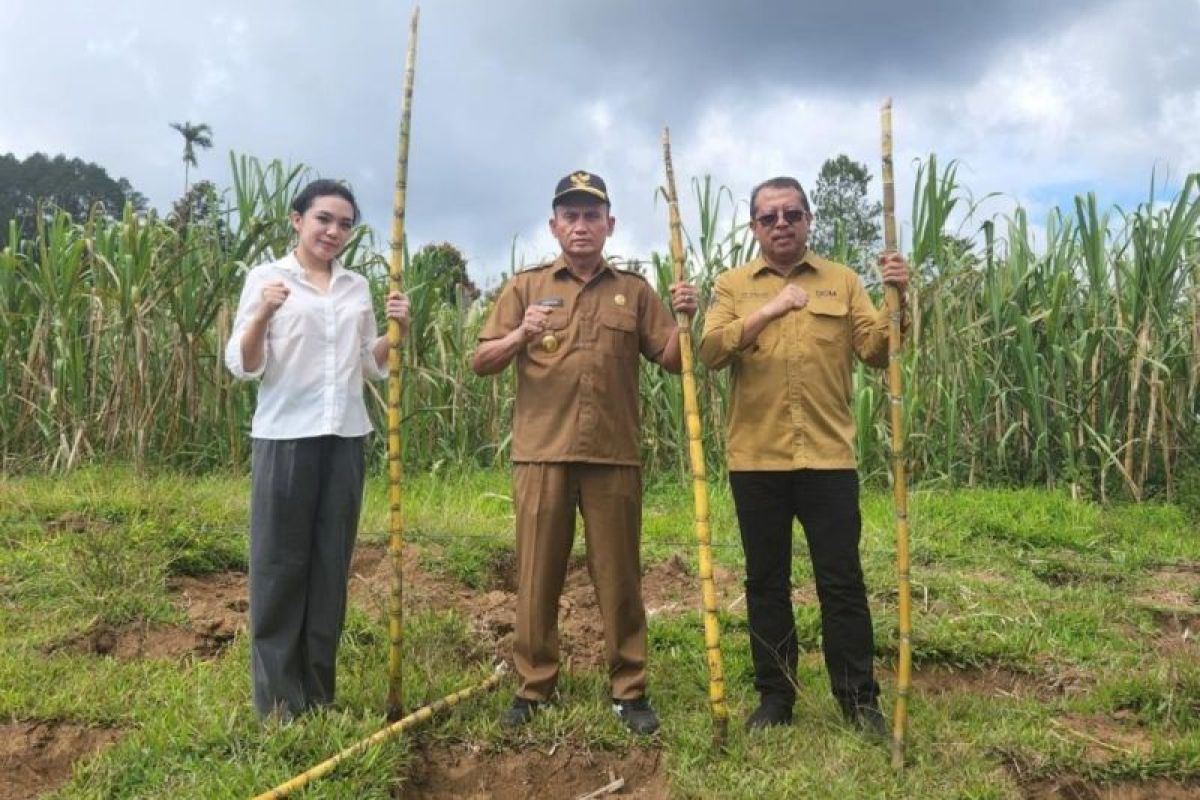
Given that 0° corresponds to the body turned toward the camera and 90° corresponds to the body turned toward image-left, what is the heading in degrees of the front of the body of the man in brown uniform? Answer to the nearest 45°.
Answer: approximately 0°

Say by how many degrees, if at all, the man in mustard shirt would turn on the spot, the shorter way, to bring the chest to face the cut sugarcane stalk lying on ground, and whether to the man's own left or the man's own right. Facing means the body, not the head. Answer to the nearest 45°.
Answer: approximately 90° to the man's own right

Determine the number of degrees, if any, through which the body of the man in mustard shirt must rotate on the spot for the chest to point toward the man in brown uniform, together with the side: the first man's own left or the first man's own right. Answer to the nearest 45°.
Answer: approximately 90° to the first man's own right

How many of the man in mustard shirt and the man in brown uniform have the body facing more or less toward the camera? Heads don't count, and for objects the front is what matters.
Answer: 2

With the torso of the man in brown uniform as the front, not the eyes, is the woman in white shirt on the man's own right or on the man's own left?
on the man's own right

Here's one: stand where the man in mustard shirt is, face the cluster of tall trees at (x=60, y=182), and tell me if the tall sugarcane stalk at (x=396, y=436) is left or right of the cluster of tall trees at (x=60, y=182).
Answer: left

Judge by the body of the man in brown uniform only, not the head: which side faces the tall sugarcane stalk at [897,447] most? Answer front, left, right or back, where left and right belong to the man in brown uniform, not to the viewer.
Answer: left

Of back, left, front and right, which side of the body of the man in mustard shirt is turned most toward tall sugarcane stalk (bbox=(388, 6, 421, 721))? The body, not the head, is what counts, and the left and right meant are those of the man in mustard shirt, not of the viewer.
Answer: right

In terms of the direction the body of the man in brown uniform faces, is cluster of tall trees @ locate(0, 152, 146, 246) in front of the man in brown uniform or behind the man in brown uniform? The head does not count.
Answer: behind

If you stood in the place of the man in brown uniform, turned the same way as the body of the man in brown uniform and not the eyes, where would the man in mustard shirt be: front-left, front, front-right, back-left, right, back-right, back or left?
left

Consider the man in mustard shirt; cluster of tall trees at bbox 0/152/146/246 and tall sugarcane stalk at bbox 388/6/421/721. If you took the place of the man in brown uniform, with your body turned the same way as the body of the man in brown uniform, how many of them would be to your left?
1

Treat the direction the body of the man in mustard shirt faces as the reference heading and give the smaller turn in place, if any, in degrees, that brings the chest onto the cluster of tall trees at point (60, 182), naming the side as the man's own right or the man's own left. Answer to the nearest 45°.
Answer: approximately 135° to the man's own right

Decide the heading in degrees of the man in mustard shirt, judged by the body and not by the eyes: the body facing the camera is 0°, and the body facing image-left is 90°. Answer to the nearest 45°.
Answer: approximately 0°
